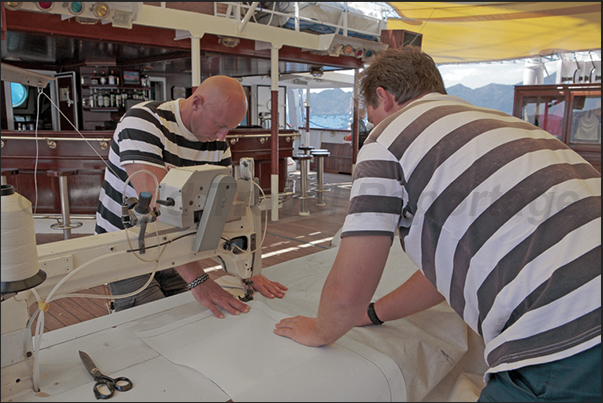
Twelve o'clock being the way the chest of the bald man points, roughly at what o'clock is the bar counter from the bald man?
The bar counter is roughly at 7 o'clock from the bald man.

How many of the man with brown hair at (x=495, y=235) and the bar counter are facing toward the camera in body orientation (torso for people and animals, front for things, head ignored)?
1

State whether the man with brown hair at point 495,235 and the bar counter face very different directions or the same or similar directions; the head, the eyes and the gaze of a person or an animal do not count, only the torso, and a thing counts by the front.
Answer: very different directions

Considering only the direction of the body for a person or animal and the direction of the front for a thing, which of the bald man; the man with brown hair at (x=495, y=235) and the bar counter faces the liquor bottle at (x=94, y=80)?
the man with brown hair

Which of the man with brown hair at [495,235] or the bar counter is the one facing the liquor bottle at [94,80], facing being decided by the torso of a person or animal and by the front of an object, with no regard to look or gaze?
the man with brown hair

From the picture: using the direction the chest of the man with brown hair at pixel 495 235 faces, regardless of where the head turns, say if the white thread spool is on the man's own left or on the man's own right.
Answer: on the man's own left

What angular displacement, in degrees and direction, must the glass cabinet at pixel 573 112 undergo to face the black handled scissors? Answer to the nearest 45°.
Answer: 0° — it already faces it

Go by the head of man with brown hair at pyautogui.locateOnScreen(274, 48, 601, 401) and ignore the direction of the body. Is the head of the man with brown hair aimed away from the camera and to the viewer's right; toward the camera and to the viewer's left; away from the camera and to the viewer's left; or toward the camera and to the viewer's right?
away from the camera and to the viewer's left

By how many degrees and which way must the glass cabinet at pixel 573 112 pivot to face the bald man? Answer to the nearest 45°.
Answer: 0° — it already faces them

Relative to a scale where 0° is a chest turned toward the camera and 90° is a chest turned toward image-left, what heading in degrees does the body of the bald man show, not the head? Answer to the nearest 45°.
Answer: approximately 315°
